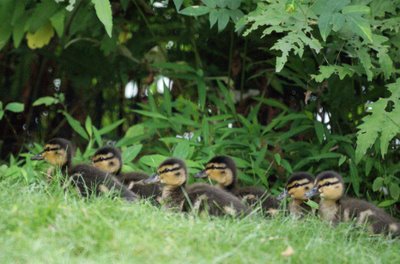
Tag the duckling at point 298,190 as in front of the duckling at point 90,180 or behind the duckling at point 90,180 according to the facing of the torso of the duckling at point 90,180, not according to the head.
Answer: behind

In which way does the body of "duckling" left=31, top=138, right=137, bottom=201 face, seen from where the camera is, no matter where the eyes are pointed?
to the viewer's left

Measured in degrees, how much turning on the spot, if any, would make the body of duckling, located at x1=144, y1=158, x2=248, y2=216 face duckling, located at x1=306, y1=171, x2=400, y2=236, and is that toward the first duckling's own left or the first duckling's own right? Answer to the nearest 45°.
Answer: approximately 180°

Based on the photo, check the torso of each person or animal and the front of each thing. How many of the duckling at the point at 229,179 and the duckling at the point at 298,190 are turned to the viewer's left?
2

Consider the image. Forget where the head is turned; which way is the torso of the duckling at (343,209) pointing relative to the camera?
to the viewer's left

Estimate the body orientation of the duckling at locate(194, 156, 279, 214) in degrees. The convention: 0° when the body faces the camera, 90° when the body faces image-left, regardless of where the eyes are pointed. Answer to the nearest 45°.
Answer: approximately 90°

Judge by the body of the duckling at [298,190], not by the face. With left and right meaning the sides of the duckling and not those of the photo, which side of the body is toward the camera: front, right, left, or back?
left

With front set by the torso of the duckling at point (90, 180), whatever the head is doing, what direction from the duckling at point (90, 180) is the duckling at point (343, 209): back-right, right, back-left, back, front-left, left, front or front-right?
back

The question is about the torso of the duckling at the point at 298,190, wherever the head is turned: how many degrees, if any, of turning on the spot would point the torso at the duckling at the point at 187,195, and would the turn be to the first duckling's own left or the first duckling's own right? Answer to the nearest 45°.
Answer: approximately 45° to the first duckling's own left

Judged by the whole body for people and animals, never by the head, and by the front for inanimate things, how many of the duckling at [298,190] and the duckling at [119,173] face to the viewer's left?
2

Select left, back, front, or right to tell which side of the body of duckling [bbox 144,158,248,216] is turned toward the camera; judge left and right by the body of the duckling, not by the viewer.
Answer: left
